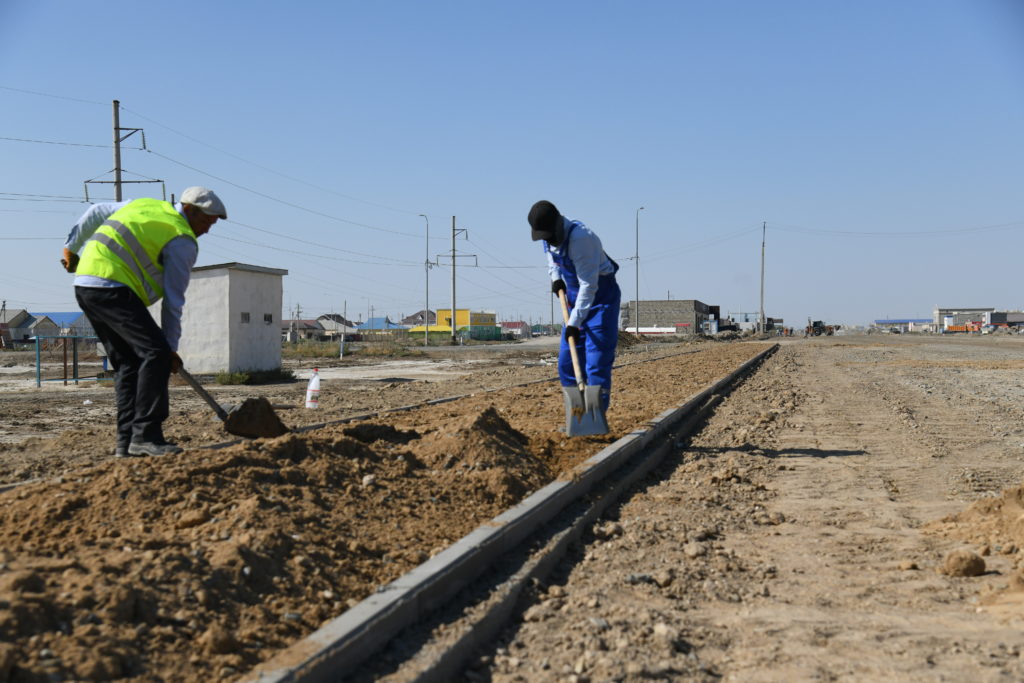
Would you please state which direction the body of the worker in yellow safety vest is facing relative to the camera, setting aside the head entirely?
to the viewer's right

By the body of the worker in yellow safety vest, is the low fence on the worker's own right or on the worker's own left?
on the worker's own left

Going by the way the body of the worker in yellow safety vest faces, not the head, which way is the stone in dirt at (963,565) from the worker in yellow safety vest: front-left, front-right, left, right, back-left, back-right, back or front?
front-right

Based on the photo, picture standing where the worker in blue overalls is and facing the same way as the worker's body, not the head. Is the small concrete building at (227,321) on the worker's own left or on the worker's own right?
on the worker's own right

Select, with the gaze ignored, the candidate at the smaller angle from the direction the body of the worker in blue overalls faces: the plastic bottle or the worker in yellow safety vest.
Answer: the worker in yellow safety vest

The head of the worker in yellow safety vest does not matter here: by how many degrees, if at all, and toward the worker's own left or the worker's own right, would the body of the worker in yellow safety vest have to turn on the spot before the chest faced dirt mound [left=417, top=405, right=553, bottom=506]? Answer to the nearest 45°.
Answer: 0° — they already face it

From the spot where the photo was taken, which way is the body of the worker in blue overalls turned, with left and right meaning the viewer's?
facing the viewer and to the left of the viewer

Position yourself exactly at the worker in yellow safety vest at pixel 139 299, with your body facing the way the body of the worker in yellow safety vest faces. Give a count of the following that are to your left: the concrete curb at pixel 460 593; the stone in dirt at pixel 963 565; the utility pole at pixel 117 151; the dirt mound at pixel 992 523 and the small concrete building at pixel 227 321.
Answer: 2

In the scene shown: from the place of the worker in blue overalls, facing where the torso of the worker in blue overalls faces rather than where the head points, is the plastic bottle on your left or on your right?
on your right

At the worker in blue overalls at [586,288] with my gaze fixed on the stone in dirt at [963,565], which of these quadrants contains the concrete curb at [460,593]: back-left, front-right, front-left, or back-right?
front-right

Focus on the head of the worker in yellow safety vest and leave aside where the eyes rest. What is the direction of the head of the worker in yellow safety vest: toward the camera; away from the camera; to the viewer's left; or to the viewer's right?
to the viewer's right

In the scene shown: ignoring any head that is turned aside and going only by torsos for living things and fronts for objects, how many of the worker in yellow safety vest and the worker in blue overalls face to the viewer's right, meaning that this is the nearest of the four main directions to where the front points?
1

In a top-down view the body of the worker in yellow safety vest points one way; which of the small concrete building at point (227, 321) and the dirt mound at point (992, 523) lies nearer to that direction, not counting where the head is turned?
the dirt mound

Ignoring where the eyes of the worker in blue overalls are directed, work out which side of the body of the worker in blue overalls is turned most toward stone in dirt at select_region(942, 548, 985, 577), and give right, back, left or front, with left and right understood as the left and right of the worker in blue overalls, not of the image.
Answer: left
